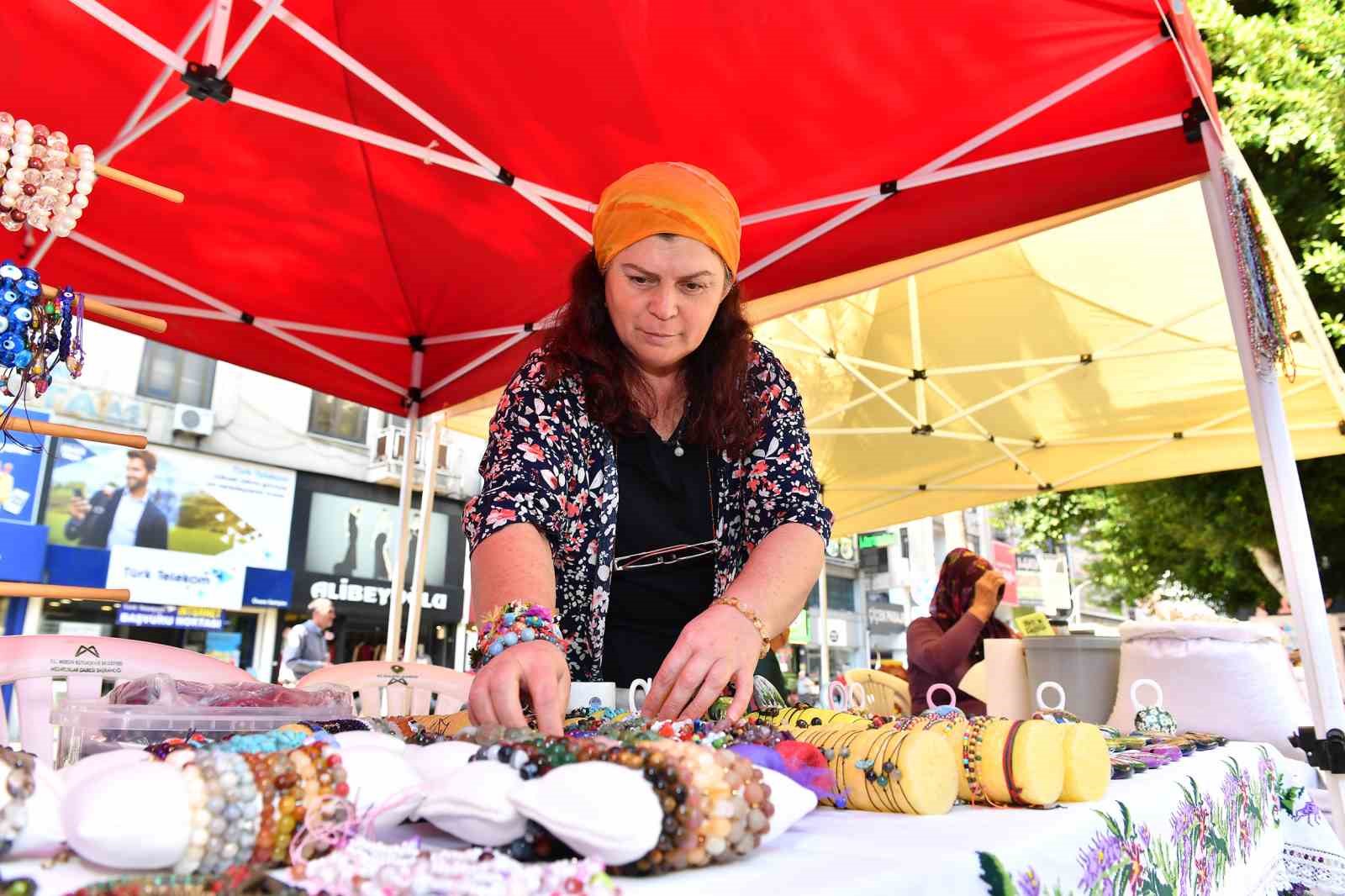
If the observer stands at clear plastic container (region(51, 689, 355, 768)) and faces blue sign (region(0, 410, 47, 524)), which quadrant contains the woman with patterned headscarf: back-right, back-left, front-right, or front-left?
front-right

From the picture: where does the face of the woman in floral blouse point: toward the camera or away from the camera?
toward the camera

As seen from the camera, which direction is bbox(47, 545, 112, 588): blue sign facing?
toward the camera

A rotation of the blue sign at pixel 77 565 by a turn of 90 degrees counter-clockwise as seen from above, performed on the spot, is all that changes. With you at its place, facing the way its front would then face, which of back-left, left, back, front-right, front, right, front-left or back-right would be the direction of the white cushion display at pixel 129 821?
right

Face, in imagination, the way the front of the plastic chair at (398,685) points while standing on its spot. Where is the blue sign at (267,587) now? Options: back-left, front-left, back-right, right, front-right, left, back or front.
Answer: back-right

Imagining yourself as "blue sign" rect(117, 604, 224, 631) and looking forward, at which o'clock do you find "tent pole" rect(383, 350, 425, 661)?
The tent pole is roughly at 12 o'clock from the blue sign.

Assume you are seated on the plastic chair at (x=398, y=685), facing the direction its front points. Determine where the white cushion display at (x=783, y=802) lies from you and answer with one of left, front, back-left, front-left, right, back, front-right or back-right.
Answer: front-left

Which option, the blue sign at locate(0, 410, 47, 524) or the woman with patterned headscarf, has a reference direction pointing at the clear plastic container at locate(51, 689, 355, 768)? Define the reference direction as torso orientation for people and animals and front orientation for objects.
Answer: the blue sign

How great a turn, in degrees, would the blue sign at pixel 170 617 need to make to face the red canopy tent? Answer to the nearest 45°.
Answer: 0° — it already faces it

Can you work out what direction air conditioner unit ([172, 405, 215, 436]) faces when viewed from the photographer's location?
facing the viewer

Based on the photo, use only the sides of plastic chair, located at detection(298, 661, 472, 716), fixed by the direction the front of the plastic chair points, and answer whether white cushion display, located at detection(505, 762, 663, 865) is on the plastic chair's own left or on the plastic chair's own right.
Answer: on the plastic chair's own left

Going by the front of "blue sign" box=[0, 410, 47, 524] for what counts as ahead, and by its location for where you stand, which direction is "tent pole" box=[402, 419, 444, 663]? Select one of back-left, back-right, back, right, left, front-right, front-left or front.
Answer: front

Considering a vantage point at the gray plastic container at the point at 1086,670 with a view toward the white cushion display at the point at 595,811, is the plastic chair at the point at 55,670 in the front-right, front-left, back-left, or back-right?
front-right

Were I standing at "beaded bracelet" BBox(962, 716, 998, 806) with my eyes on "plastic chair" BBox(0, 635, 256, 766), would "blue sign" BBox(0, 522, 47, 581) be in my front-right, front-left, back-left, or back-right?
front-right

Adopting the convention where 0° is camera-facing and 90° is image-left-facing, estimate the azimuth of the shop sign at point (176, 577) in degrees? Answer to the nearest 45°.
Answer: approximately 0°

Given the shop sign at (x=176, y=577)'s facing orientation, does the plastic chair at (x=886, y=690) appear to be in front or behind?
in front
